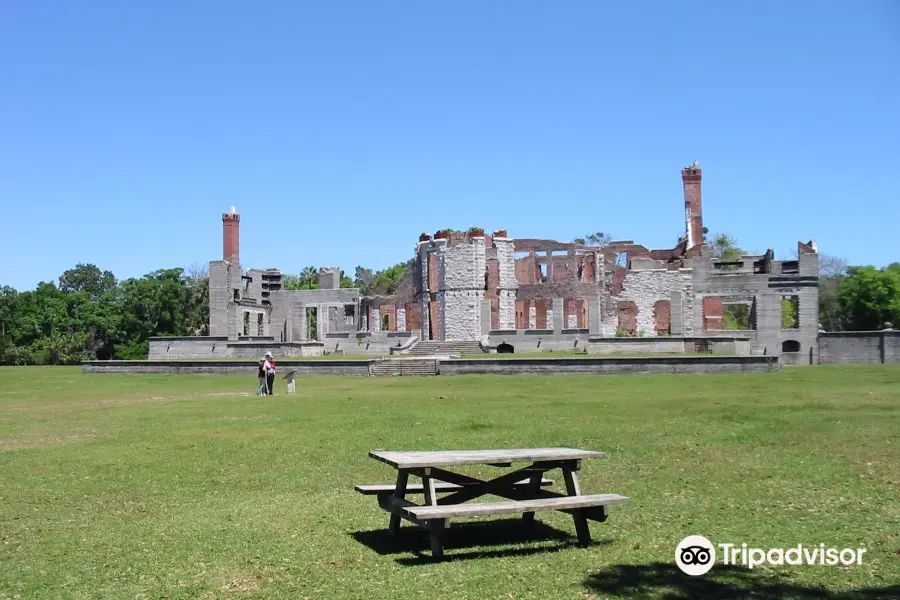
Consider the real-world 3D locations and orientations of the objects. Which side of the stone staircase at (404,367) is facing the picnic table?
front

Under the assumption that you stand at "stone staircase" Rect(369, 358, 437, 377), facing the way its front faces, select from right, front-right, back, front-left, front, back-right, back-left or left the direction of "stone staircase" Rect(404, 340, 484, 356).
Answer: back

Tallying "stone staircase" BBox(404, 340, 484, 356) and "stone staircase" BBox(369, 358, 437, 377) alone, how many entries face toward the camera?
2

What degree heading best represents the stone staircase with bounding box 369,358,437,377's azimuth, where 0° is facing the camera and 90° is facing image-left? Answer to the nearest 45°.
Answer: approximately 0°

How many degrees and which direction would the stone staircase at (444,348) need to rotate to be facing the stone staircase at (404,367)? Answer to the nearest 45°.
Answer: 0° — it already faces it
